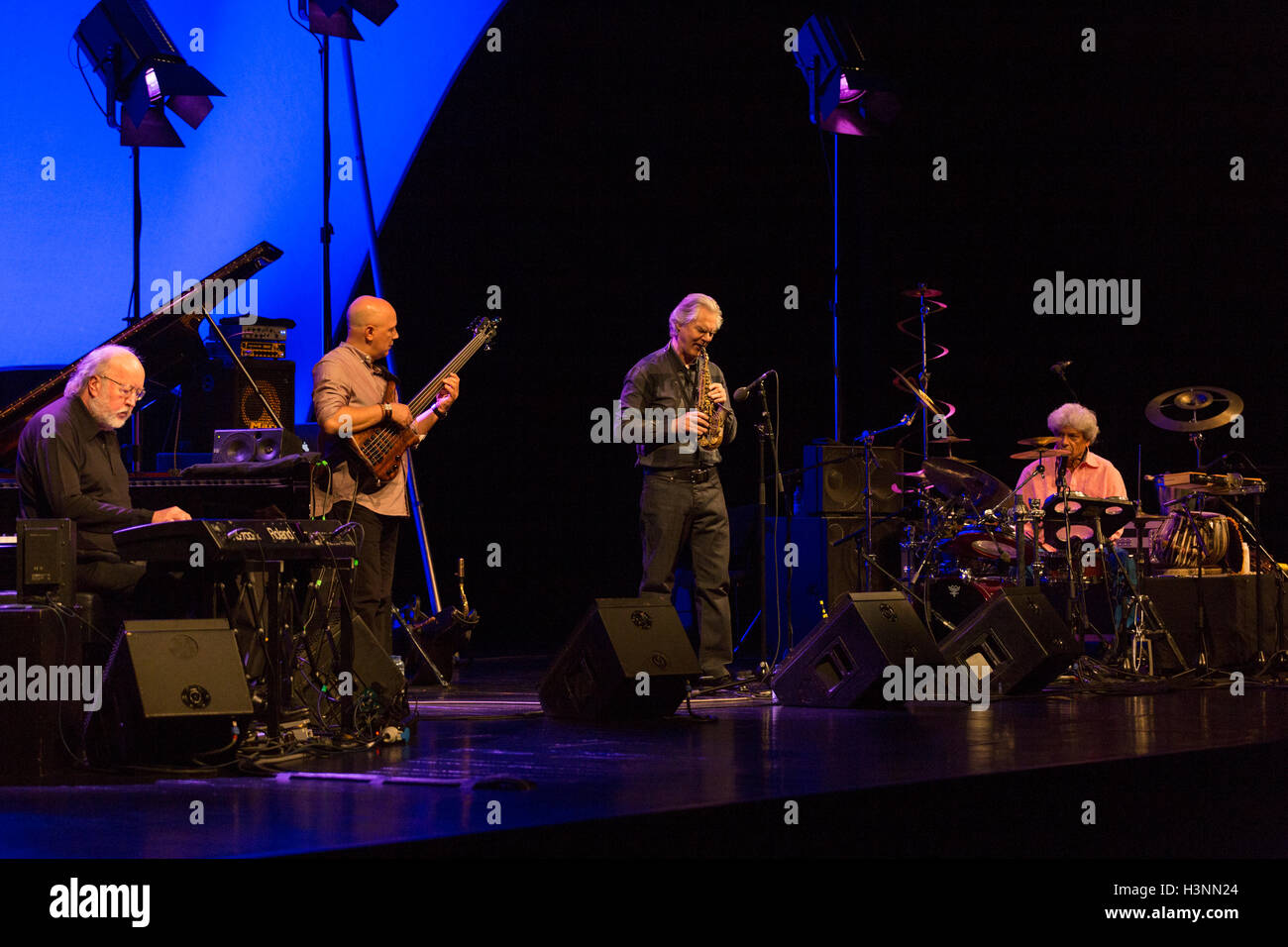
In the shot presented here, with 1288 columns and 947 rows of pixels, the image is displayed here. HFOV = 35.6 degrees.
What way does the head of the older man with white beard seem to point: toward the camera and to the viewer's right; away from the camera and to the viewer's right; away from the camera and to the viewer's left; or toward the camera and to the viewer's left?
toward the camera and to the viewer's right

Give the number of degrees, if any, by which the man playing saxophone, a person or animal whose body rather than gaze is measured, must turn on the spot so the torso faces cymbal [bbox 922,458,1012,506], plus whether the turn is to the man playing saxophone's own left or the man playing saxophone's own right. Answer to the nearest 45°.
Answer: approximately 90° to the man playing saxophone's own left

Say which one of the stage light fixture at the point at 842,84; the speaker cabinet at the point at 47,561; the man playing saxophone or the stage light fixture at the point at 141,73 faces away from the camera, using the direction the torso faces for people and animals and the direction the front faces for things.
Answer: the speaker cabinet

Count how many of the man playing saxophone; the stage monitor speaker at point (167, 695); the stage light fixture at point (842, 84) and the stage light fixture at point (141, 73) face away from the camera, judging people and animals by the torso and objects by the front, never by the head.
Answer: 1

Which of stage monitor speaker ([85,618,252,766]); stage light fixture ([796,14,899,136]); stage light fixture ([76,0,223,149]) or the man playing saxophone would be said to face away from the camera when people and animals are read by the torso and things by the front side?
the stage monitor speaker

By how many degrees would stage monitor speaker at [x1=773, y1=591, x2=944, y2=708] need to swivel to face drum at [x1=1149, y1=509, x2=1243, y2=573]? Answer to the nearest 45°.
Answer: approximately 90° to its right

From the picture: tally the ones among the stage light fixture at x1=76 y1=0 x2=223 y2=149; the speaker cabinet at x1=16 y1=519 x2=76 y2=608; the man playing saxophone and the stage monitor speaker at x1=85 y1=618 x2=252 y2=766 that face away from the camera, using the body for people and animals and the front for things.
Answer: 2

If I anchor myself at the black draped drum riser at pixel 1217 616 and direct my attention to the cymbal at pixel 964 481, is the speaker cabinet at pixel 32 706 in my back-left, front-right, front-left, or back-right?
front-left

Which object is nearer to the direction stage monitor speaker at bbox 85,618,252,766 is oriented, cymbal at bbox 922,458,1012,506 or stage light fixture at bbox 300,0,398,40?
the stage light fixture

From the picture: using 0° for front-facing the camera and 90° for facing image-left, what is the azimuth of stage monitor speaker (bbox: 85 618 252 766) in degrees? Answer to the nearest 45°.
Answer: approximately 180°

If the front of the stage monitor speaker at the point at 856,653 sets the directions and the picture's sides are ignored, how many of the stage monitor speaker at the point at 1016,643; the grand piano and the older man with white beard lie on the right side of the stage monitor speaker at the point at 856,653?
1

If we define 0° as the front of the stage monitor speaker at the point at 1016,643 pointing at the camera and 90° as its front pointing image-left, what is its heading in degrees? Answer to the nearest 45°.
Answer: approximately 135°

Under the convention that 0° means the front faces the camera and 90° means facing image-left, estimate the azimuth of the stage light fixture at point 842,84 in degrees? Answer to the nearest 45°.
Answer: approximately 315°

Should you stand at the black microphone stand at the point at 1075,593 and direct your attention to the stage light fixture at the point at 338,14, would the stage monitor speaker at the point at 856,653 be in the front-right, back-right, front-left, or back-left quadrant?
front-left

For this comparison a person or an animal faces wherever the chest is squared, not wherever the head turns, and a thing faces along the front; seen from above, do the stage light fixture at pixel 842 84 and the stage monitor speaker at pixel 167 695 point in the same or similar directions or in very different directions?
very different directions

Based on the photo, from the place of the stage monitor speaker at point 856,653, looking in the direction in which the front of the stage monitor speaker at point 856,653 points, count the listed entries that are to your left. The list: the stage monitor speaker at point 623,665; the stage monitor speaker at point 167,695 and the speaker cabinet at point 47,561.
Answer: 3

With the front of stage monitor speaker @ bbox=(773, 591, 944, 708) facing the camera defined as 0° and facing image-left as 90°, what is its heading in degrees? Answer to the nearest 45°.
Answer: approximately 135°

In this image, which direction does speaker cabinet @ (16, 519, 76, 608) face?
away from the camera
